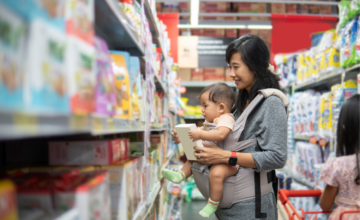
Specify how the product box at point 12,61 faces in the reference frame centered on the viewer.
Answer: facing the viewer and to the right of the viewer

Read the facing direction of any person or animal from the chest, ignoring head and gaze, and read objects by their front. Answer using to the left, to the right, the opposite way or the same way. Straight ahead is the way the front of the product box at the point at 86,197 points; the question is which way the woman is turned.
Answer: the opposite way

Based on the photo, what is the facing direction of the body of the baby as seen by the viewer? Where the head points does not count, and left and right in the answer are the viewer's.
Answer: facing to the left of the viewer

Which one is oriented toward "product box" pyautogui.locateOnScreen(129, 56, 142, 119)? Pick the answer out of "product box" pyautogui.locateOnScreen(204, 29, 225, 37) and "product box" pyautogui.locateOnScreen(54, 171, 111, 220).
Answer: "product box" pyautogui.locateOnScreen(204, 29, 225, 37)

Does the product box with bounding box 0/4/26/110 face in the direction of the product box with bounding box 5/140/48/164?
no

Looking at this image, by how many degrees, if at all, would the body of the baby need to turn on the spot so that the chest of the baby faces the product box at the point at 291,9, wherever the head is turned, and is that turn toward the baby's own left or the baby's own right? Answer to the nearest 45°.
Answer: approximately 135° to the baby's own right

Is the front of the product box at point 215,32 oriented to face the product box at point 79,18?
yes

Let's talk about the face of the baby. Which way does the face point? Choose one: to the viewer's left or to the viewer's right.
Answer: to the viewer's left

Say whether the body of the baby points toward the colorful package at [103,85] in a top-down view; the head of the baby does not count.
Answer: no

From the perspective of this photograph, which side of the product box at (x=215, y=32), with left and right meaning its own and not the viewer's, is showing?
front

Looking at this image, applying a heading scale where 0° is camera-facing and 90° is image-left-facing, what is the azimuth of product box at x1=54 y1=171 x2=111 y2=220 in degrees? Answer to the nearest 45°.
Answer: approximately 315°

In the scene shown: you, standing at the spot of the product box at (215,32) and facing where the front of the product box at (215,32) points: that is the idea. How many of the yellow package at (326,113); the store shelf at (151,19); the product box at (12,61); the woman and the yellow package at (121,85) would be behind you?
0

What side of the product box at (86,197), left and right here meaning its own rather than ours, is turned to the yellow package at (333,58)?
left

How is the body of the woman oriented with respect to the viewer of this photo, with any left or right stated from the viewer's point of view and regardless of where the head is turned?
facing to the left of the viewer
